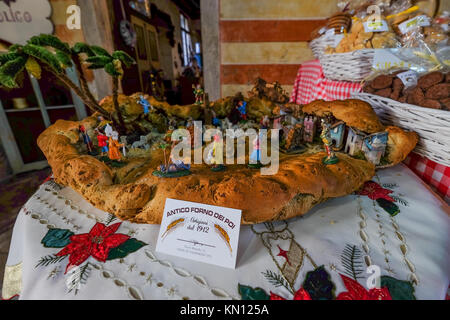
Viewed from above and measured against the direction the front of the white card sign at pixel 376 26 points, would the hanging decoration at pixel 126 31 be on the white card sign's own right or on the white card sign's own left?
on the white card sign's own right
